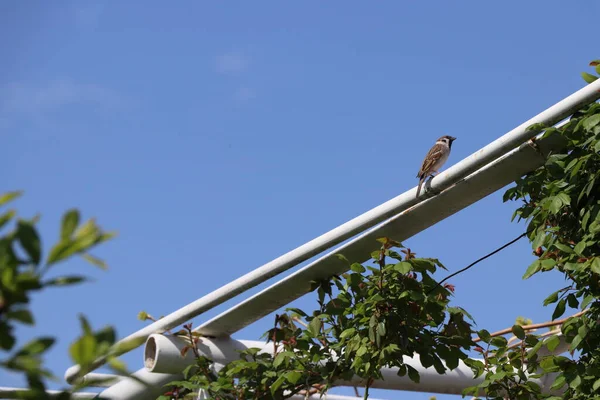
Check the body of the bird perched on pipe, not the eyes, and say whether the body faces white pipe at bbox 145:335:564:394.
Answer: no

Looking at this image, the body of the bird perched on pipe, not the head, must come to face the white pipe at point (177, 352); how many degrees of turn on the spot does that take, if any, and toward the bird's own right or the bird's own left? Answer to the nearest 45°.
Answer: approximately 180°

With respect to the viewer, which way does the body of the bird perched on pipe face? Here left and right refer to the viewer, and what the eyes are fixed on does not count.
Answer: facing to the right of the viewer
